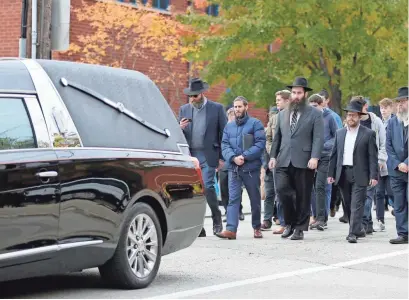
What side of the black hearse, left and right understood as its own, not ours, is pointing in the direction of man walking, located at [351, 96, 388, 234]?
back

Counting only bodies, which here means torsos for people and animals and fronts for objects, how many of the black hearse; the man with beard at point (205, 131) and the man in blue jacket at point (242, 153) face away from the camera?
0

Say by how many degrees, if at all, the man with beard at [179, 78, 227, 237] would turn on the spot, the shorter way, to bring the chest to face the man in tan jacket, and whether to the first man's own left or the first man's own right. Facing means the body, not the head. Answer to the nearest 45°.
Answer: approximately 180°

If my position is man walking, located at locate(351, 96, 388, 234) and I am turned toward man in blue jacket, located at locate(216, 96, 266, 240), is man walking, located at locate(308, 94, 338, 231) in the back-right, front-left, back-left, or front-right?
front-right

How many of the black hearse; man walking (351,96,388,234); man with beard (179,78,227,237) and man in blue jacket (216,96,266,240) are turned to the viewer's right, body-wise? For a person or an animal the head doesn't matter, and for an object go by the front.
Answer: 0

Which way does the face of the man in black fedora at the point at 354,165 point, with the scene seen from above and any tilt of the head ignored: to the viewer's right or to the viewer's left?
to the viewer's left

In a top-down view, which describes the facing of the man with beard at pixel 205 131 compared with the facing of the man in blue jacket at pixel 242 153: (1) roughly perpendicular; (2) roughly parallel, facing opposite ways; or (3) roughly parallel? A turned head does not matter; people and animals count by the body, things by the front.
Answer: roughly parallel

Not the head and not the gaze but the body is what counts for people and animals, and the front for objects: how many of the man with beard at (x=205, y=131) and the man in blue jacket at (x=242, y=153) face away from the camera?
0

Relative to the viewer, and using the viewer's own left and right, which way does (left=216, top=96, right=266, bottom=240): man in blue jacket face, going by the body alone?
facing the viewer and to the left of the viewer

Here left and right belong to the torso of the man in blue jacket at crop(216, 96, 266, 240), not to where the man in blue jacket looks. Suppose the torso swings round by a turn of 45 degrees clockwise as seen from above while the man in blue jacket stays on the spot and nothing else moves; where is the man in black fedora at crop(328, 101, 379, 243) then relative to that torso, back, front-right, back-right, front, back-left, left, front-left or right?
back

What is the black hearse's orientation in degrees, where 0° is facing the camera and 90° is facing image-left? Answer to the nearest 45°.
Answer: approximately 45°

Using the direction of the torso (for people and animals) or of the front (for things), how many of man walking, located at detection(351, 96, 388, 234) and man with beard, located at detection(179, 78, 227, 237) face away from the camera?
0

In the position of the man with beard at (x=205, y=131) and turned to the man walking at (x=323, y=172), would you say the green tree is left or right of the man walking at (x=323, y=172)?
left
